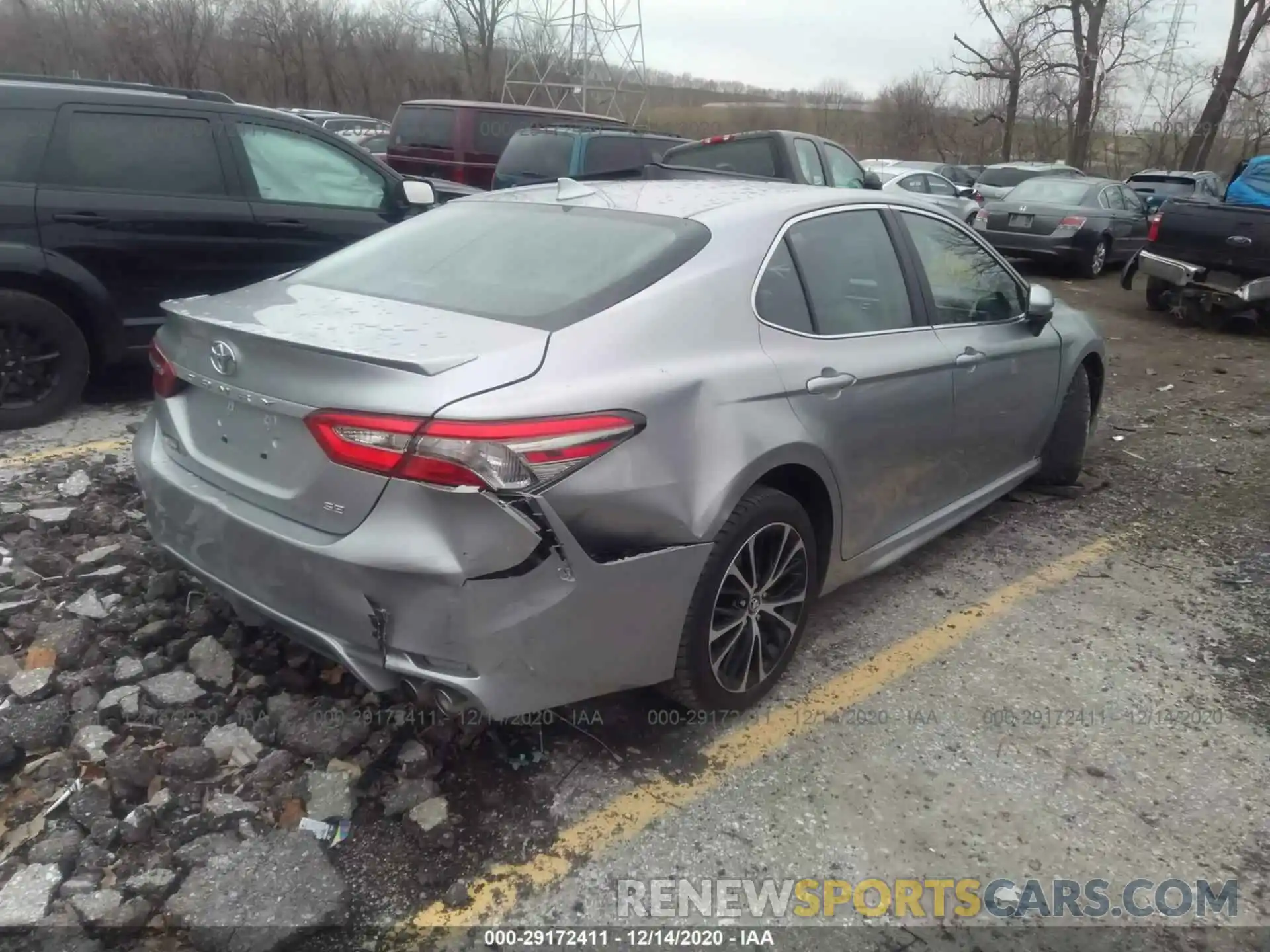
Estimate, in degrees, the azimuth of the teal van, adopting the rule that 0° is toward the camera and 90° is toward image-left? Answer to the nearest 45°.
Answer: approximately 225°

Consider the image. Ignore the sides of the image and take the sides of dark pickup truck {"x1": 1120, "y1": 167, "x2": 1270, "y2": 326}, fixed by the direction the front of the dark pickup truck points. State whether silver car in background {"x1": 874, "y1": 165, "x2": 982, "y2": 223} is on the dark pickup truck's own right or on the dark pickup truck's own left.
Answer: on the dark pickup truck's own left

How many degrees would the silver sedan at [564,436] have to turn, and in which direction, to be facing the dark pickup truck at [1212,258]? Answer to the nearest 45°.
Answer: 0° — it already faces it

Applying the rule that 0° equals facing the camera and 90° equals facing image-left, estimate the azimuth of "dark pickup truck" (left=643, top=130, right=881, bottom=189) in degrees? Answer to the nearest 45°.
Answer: approximately 225°

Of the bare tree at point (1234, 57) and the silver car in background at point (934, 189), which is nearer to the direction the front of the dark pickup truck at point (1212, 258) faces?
the bare tree

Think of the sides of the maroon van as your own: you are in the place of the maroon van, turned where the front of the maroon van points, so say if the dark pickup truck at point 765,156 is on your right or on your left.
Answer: on your right
